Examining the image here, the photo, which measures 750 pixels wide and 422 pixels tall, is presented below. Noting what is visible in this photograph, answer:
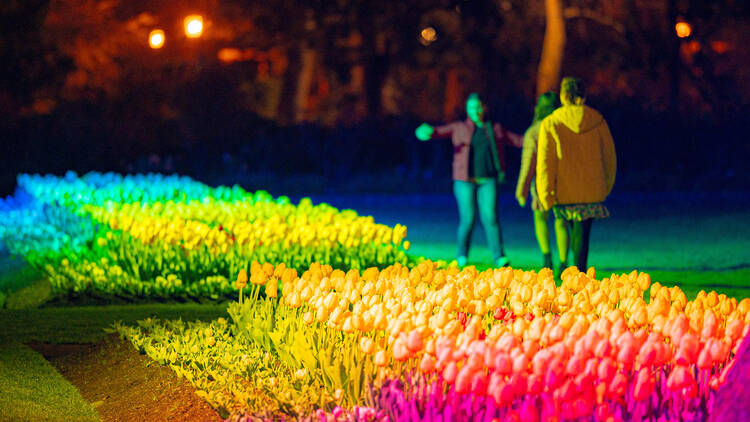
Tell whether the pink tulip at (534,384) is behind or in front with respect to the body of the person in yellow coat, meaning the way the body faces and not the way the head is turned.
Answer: behind

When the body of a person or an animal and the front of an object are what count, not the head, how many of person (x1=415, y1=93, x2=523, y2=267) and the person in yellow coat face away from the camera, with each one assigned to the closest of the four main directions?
1

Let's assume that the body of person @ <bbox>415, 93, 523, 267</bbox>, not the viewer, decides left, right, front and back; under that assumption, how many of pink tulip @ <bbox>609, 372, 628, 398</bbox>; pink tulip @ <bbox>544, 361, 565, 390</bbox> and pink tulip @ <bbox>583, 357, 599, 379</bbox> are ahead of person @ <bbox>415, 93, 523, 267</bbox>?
3

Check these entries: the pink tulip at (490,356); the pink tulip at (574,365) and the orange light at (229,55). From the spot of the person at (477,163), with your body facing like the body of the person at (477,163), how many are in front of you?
2

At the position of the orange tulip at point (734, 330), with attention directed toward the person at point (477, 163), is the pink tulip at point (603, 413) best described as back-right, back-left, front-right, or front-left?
back-left

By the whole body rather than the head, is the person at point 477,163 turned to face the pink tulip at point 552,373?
yes

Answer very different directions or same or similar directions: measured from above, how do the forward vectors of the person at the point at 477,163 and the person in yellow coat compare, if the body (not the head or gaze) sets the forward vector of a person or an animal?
very different directions

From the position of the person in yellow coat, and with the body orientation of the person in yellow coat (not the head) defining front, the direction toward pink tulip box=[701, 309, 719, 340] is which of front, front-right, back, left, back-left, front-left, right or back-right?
back

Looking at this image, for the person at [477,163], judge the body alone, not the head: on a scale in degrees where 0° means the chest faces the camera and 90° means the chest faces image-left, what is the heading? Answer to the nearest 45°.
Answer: approximately 0°

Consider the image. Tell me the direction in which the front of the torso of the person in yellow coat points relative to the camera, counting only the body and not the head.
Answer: away from the camera

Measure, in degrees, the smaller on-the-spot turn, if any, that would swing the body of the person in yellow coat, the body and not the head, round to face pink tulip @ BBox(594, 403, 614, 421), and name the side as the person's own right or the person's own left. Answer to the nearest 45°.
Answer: approximately 180°

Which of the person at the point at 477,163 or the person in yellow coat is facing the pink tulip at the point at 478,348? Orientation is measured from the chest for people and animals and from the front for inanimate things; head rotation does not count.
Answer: the person
